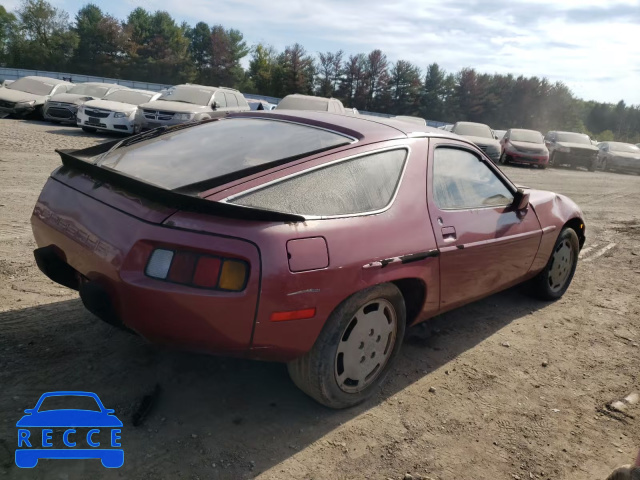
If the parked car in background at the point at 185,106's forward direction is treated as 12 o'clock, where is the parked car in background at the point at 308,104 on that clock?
the parked car in background at the point at 308,104 is roughly at 8 o'clock from the parked car in background at the point at 185,106.

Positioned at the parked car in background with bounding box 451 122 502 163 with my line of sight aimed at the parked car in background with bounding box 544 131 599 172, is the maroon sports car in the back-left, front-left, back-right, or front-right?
back-right

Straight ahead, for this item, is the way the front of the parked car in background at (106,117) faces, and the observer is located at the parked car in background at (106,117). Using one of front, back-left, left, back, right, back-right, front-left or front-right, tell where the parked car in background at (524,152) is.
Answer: back-left

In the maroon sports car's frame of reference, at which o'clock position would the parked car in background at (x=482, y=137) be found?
The parked car in background is roughly at 11 o'clock from the maroon sports car.

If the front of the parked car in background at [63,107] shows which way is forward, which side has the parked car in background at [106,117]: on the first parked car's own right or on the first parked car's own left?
on the first parked car's own left

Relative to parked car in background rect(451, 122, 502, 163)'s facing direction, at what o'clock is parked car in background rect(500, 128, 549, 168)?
parked car in background rect(500, 128, 549, 168) is roughly at 10 o'clock from parked car in background rect(451, 122, 502, 163).

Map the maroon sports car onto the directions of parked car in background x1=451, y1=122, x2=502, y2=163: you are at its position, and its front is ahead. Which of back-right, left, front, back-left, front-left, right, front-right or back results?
front-right

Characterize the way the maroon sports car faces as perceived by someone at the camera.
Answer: facing away from the viewer and to the right of the viewer

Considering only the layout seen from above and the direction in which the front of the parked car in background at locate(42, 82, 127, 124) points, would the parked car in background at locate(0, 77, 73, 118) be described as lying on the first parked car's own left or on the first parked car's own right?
on the first parked car's own right

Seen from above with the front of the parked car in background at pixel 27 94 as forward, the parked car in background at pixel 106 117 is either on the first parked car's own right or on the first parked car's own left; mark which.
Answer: on the first parked car's own left

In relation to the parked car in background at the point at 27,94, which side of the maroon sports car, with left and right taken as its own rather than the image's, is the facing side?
left

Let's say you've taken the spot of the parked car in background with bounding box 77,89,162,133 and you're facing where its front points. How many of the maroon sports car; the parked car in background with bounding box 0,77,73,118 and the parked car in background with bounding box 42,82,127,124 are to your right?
2

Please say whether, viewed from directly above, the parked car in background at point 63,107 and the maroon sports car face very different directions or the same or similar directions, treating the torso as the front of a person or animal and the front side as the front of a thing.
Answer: very different directions
